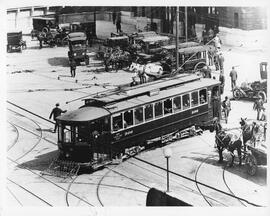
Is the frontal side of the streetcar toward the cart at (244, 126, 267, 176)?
no

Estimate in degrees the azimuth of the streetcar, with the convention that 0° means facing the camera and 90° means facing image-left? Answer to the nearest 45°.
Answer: approximately 45°

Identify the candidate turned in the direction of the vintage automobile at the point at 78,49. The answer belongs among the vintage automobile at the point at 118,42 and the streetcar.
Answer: the vintage automobile at the point at 118,42

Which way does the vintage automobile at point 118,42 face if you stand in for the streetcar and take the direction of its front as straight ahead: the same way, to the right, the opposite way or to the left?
the same way

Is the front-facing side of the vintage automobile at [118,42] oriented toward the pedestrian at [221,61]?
no

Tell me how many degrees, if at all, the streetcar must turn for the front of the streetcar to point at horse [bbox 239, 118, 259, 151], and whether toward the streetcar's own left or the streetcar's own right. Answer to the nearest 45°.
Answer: approximately 135° to the streetcar's own left

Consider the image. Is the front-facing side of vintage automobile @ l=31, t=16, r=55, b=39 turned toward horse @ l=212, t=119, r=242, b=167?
no

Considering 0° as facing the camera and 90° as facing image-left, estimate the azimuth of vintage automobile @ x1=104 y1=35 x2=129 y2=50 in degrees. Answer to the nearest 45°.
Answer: approximately 45°
